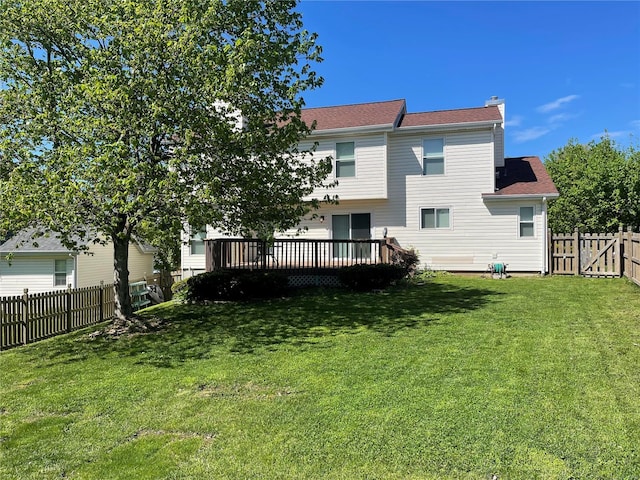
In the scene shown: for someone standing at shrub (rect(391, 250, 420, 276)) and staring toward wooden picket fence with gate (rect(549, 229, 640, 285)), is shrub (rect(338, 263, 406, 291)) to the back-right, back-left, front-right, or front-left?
back-right

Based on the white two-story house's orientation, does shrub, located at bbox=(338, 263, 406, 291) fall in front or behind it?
behind

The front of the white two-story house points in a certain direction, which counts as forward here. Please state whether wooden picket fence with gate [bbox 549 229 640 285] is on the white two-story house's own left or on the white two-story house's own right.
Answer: on the white two-story house's own right

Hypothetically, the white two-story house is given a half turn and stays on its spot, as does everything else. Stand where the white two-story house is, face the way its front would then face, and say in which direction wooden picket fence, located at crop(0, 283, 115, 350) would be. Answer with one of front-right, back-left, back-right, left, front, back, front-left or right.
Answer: front-right

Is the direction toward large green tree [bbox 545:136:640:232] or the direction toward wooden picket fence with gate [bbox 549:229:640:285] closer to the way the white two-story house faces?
the large green tree

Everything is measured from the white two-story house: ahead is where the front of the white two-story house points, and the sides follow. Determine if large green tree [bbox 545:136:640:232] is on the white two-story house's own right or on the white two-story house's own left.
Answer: on the white two-story house's own right

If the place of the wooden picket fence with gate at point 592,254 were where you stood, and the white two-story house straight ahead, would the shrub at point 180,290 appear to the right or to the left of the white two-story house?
left

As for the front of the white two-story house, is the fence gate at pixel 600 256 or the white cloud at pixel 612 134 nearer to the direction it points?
the white cloud

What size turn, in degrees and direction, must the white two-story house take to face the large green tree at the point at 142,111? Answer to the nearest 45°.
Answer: approximately 135° to its left

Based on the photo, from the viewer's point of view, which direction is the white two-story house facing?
away from the camera
